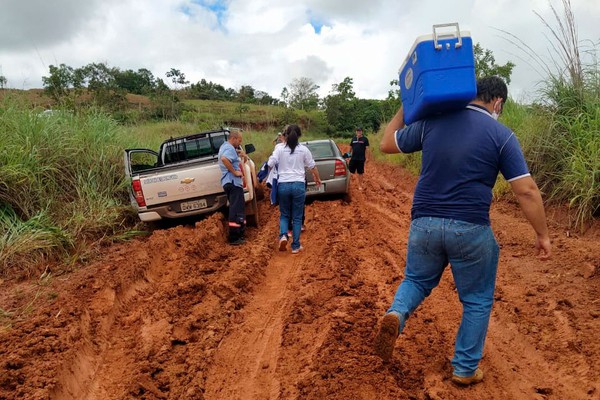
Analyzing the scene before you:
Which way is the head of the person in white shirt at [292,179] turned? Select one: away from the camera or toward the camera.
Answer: away from the camera

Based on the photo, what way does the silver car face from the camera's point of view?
away from the camera

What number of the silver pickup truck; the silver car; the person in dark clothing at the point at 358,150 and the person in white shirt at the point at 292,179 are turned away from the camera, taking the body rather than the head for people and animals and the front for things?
3

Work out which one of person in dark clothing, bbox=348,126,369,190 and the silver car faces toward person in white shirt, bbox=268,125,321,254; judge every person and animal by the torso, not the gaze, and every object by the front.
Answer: the person in dark clothing

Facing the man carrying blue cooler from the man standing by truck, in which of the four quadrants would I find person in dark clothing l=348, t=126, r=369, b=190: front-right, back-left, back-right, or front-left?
back-left

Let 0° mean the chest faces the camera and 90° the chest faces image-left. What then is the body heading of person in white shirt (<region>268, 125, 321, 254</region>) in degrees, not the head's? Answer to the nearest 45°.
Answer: approximately 180°

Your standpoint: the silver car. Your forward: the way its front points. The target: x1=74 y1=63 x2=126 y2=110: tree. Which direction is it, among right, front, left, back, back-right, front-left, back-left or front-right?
front-left

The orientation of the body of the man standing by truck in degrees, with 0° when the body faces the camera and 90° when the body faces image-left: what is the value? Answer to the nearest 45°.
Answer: approximately 270°

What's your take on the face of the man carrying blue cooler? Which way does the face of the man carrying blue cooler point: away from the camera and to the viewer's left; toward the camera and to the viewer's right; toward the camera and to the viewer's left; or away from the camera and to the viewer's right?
away from the camera and to the viewer's right

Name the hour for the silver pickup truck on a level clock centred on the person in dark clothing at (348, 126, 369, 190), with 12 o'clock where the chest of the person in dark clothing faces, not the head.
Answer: The silver pickup truck is roughly at 1 o'clock from the person in dark clothing.

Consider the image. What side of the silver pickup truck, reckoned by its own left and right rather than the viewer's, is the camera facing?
back

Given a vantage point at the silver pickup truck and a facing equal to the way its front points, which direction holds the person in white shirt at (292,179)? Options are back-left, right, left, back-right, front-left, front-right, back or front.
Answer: back-right

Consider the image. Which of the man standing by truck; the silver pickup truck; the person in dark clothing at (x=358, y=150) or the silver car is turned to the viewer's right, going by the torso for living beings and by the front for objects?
the man standing by truck
